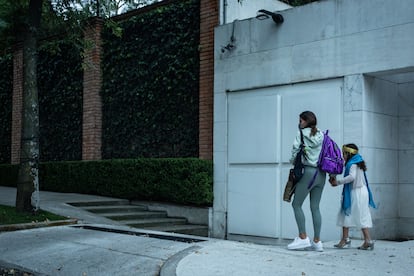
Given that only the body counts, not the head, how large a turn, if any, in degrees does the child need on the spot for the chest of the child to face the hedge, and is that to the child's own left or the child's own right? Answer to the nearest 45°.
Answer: approximately 45° to the child's own right

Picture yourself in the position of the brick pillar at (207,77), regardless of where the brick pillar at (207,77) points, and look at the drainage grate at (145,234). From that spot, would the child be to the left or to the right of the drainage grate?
left

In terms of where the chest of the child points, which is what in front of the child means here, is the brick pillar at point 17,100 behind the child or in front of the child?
in front

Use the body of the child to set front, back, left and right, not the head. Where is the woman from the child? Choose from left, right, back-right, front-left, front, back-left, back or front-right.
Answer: front-left

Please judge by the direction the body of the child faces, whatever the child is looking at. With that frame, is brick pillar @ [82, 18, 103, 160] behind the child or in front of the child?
in front

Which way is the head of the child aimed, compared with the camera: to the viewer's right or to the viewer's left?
to the viewer's left

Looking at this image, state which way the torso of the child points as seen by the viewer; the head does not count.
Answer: to the viewer's left

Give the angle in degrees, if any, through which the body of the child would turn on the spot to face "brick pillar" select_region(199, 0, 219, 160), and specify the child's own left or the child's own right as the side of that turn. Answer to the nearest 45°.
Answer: approximately 45° to the child's own right
